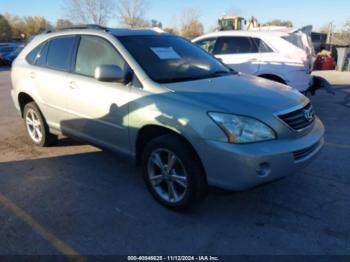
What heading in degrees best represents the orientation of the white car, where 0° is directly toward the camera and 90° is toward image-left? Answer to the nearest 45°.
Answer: approximately 90°

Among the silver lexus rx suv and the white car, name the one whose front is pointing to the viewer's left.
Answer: the white car

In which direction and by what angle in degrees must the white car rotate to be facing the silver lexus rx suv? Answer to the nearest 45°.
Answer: approximately 90° to its left

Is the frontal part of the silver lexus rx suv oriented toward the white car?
no

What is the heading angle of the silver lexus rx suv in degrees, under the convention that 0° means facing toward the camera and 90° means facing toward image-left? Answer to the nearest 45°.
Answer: approximately 315°

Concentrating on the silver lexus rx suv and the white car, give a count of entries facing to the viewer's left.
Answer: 1
